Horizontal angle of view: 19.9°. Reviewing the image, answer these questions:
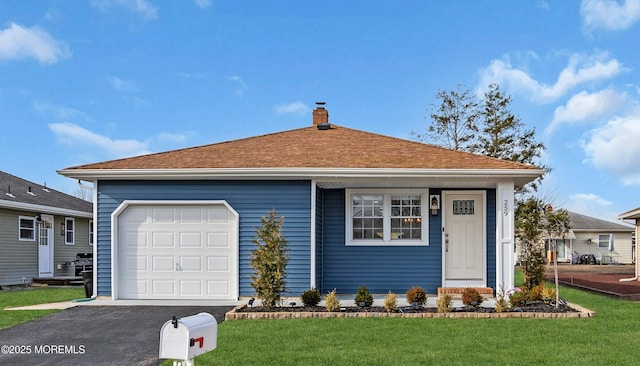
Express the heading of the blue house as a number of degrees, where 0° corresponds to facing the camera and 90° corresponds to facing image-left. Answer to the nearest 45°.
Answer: approximately 0°

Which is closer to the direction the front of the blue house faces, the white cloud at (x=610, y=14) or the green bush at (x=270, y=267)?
the green bush

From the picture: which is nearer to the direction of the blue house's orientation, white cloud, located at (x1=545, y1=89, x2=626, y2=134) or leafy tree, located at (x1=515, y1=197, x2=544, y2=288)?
the leafy tree

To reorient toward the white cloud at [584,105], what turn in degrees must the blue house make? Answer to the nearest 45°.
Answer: approximately 135° to its left

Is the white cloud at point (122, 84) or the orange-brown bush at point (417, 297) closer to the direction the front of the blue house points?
the orange-brown bush
